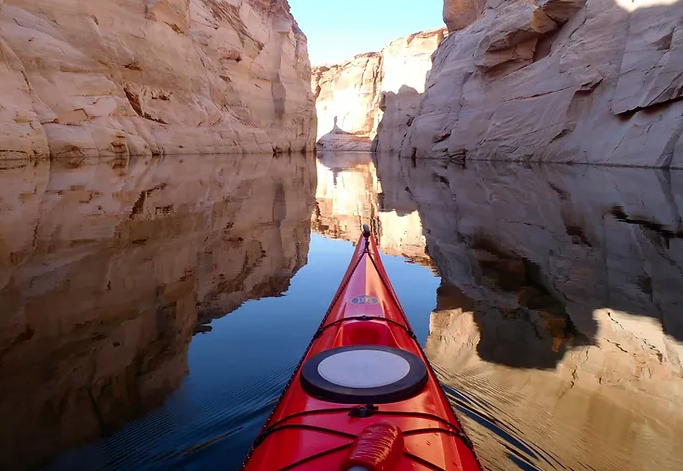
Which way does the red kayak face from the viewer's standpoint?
away from the camera

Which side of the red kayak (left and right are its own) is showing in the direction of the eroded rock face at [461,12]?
front

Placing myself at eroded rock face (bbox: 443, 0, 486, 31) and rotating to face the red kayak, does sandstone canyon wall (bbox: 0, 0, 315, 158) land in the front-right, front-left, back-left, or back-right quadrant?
front-right

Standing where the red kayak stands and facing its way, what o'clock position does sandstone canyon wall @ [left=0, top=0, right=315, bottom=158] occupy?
The sandstone canyon wall is roughly at 11 o'clock from the red kayak.

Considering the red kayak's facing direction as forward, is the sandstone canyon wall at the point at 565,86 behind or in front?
in front
